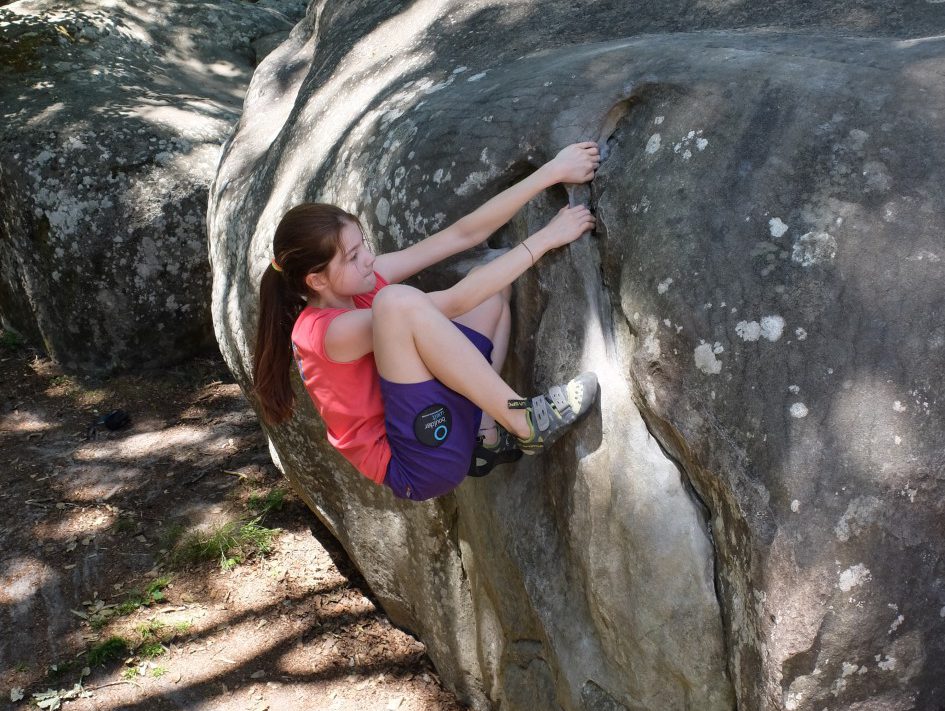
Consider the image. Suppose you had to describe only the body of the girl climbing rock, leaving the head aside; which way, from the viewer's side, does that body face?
to the viewer's right

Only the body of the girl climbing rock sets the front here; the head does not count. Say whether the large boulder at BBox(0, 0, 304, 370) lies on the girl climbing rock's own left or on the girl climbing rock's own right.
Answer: on the girl climbing rock's own left
